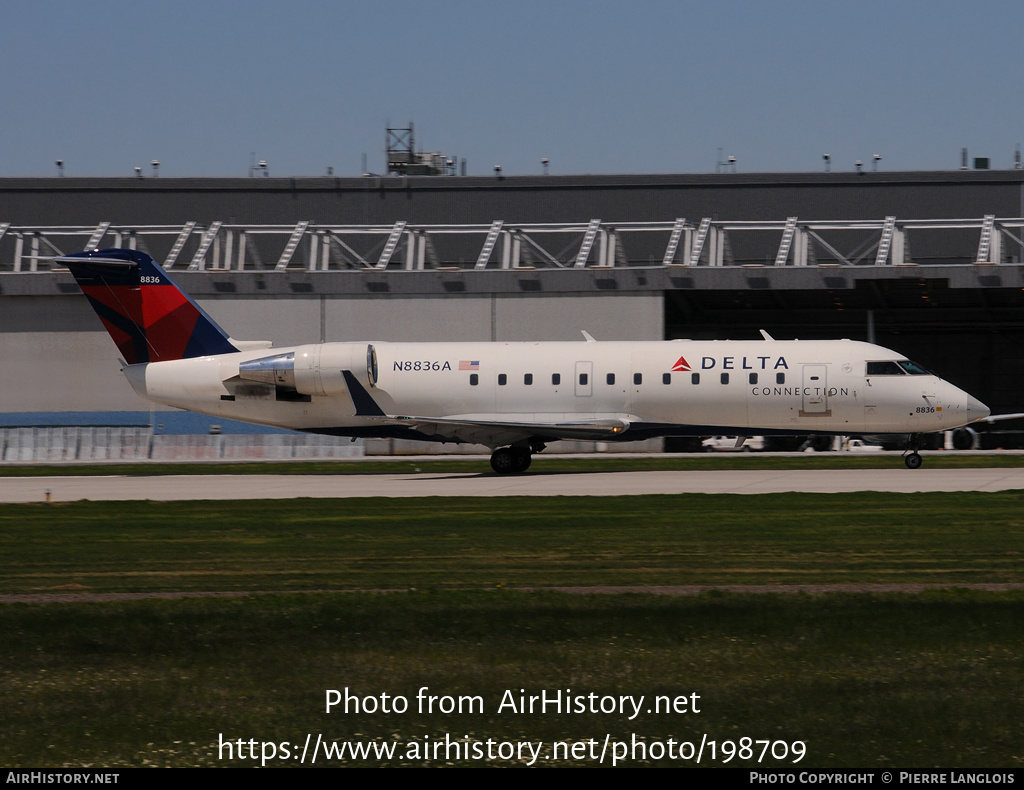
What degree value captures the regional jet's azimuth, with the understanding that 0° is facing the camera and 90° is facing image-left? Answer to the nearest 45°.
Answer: approximately 270°
